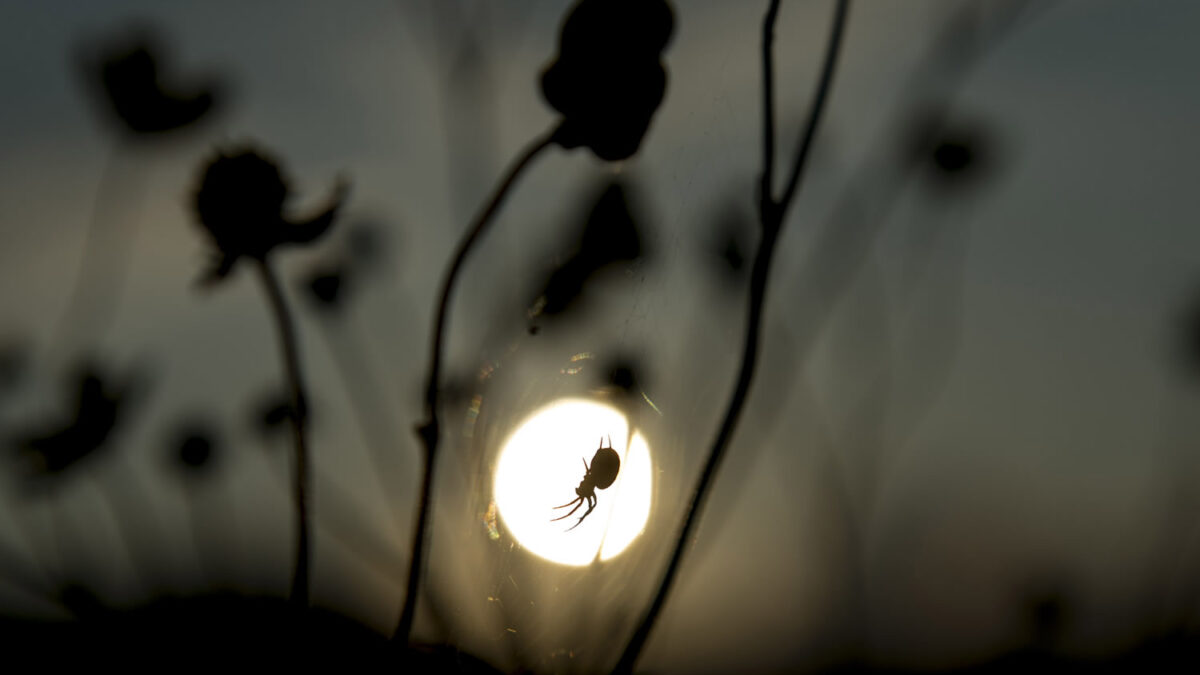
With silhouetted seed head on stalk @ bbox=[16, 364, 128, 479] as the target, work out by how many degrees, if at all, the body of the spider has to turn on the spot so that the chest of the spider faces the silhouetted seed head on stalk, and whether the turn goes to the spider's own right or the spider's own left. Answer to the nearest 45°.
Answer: approximately 45° to the spider's own right

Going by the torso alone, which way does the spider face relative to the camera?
to the viewer's left
